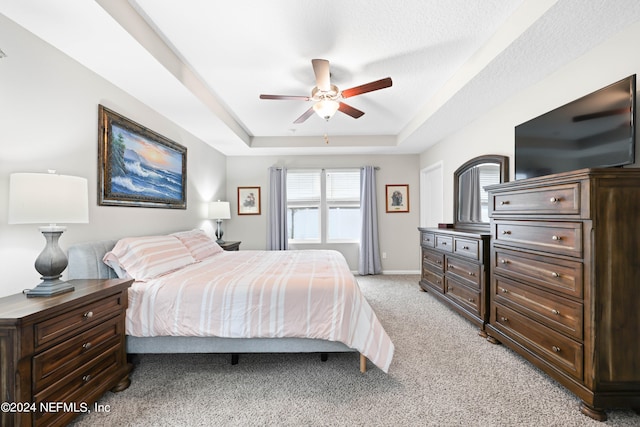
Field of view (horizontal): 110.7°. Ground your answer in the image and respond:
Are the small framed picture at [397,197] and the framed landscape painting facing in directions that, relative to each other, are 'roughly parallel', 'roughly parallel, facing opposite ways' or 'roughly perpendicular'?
roughly perpendicular

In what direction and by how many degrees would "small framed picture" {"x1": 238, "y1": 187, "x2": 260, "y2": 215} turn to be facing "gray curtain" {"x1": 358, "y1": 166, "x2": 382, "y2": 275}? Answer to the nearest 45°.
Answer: approximately 90° to its left

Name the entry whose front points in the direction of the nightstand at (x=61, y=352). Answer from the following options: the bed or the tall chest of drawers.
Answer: the tall chest of drawers

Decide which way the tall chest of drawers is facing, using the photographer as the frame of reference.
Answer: facing the viewer and to the left of the viewer

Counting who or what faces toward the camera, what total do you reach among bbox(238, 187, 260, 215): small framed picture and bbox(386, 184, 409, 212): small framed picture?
2

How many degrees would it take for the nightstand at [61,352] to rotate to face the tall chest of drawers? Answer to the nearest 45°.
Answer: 0° — it already faces it

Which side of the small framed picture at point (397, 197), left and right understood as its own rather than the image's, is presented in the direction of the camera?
front

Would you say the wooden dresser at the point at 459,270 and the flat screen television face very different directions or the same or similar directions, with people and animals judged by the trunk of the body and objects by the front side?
same or similar directions

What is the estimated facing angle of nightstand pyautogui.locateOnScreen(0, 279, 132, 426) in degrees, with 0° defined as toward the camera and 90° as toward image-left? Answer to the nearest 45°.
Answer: approximately 315°

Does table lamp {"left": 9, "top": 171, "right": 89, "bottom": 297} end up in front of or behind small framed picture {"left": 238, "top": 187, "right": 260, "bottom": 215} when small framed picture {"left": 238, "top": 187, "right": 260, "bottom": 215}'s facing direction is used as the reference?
in front

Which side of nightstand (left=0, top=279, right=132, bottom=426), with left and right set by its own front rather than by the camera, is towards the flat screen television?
front

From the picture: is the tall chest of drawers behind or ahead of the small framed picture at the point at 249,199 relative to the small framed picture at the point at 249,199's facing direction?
ahead

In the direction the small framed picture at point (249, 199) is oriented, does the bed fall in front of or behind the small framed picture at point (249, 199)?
in front

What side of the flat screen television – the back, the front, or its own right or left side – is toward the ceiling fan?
front

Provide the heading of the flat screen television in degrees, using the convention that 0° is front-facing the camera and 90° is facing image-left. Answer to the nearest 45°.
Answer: approximately 45°

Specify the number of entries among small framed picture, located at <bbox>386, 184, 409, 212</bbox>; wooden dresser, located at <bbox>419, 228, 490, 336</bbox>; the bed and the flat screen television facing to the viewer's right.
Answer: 1

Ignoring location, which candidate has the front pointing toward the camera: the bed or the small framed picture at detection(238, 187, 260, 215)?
the small framed picture

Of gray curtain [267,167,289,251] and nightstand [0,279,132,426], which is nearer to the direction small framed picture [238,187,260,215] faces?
the nightstand

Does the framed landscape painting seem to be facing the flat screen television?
yes

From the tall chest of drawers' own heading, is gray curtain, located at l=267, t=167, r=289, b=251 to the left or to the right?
on its right

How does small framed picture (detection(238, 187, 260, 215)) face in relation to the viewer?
toward the camera

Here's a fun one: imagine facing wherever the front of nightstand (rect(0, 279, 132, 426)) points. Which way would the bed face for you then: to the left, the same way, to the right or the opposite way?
the same way
